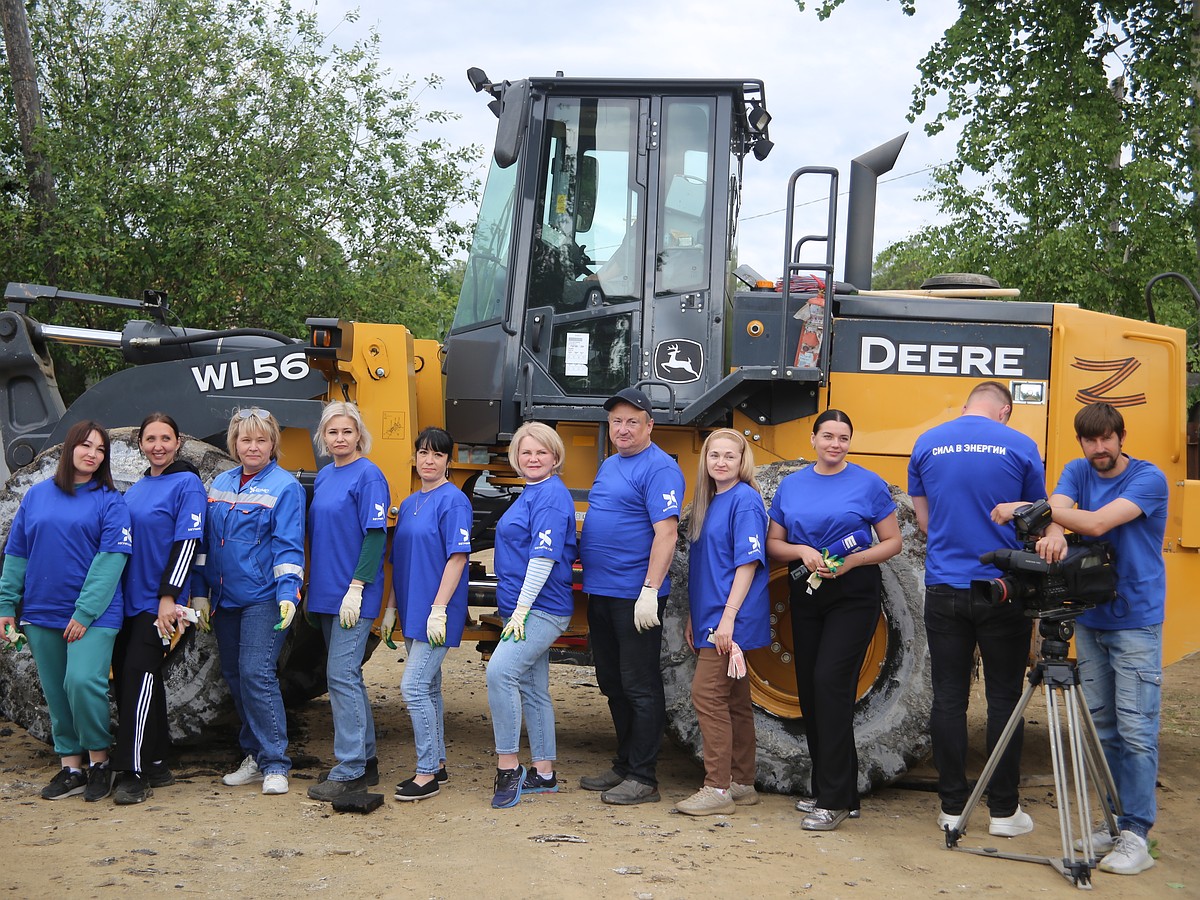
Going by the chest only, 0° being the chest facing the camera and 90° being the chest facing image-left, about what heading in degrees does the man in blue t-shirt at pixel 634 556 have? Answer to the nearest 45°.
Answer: approximately 45°

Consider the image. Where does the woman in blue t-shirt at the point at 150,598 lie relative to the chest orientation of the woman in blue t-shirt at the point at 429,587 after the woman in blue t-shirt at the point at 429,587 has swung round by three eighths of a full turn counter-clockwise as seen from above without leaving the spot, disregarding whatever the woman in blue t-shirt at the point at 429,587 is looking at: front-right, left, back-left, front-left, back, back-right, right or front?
back

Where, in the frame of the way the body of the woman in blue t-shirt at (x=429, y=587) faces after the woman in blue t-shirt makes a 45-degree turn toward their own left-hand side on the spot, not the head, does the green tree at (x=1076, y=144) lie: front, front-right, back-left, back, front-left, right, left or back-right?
back-left

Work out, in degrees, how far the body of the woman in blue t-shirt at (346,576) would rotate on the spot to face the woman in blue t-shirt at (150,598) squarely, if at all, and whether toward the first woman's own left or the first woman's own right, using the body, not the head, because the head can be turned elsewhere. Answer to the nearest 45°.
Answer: approximately 45° to the first woman's own right

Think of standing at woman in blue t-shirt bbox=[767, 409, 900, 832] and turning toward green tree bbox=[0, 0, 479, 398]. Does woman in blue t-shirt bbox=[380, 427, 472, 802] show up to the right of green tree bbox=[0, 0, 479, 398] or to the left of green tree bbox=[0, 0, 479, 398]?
left

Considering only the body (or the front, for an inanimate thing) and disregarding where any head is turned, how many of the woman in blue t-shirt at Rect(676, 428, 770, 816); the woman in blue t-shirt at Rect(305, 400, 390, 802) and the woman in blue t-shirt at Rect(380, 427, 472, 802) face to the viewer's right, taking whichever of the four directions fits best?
0

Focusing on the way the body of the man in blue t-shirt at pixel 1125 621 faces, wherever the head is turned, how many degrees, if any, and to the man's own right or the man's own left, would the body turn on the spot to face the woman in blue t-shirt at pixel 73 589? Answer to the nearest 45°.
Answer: approximately 45° to the man's own right

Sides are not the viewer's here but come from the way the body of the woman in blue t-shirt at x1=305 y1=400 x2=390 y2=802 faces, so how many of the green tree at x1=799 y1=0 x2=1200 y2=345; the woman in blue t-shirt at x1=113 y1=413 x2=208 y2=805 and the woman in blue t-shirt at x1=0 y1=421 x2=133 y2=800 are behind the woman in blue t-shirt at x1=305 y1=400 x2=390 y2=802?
1

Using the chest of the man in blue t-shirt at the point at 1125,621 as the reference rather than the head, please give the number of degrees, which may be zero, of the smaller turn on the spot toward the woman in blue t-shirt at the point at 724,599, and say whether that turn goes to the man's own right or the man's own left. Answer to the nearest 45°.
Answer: approximately 45° to the man's own right

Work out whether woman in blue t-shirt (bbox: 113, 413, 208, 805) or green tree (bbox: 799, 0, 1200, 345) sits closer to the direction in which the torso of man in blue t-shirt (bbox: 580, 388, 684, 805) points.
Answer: the woman in blue t-shirt

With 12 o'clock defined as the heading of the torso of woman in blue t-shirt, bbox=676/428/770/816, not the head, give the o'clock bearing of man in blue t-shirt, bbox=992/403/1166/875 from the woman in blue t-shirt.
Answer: The man in blue t-shirt is roughly at 8 o'clock from the woman in blue t-shirt.

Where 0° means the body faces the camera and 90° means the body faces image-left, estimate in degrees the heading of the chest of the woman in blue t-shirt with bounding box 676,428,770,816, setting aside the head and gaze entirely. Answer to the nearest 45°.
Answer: approximately 45°
